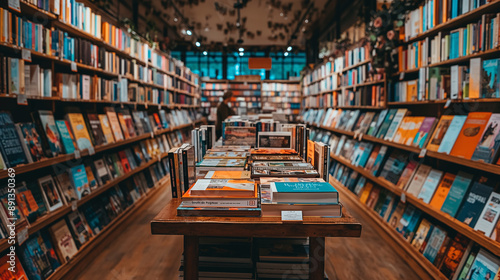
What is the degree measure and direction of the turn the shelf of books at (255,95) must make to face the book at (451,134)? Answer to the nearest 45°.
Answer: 0° — it already faces it

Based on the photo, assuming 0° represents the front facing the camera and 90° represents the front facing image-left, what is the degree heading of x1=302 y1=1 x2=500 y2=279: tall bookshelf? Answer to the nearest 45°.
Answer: approximately 45°

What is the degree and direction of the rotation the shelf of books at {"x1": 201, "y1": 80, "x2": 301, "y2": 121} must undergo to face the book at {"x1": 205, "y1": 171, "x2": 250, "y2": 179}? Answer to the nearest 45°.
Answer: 0° — it already faces it

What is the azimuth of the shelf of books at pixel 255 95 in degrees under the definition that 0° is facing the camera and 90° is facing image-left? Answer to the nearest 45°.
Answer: approximately 0°
